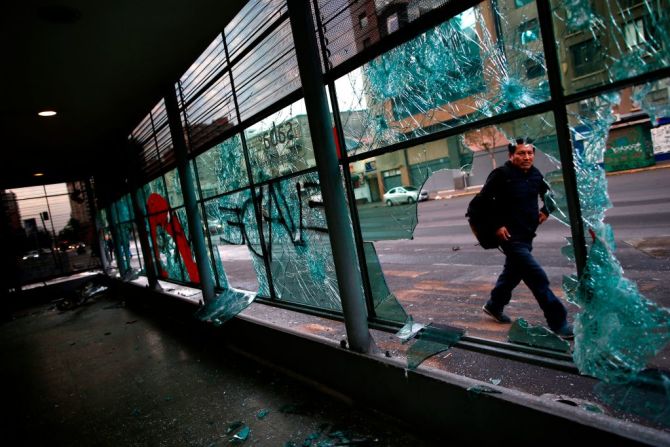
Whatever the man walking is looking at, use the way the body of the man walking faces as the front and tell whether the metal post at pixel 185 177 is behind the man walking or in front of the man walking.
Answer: behind

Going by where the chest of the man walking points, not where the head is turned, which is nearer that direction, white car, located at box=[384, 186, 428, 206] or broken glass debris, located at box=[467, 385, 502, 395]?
the broken glass debris

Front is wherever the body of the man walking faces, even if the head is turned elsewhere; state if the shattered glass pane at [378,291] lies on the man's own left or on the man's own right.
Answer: on the man's own right

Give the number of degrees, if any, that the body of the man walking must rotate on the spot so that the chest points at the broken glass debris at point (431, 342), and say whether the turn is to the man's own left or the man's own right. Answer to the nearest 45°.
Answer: approximately 90° to the man's own right

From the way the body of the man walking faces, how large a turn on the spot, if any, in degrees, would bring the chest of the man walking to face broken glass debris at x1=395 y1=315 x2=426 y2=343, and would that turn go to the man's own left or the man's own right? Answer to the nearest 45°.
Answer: approximately 90° to the man's own right
